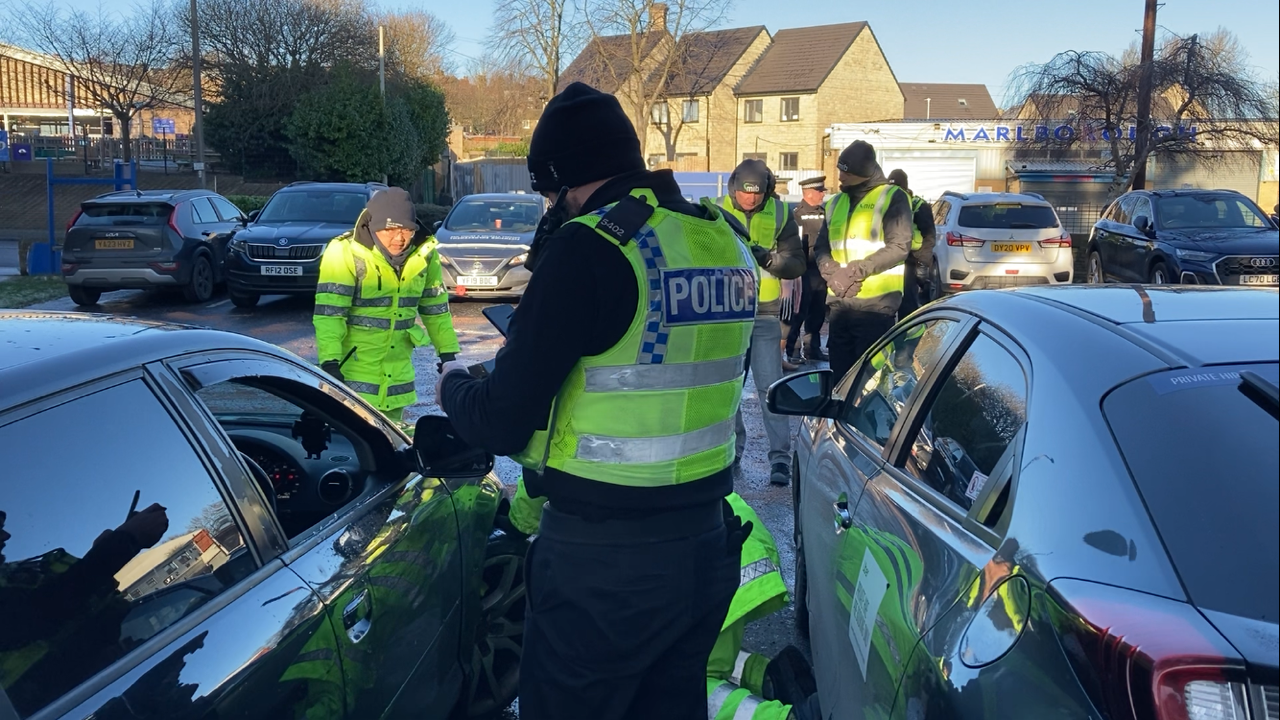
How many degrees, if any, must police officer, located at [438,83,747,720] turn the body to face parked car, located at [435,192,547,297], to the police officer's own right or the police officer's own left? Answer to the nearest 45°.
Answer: approximately 45° to the police officer's own right

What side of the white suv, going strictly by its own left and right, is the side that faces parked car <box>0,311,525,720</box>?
back

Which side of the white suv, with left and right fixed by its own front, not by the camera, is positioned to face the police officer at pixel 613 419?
back

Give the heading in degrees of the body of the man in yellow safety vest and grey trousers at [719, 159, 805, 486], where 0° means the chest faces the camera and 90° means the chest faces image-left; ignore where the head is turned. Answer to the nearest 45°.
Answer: approximately 0°

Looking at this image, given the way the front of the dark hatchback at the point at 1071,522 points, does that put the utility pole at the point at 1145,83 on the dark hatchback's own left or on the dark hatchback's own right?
on the dark hatchback's own right

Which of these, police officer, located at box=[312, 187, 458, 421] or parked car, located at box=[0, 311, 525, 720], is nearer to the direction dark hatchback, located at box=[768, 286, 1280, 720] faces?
the police officer

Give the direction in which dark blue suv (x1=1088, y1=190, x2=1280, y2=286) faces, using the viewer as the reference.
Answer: facing the viewer and to the right of the viewer

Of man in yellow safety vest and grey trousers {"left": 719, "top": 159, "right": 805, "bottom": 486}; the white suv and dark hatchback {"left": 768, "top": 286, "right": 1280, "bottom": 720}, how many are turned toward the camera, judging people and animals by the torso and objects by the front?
1

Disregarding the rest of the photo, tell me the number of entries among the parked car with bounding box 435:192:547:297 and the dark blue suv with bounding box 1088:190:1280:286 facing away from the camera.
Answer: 0

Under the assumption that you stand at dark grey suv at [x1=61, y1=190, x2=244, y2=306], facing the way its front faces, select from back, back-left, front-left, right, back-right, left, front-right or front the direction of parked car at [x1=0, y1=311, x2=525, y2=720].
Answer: back-right

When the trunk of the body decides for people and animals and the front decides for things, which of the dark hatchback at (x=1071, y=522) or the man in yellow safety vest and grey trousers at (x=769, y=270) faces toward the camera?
the man in yellow safety vest and grey trousers

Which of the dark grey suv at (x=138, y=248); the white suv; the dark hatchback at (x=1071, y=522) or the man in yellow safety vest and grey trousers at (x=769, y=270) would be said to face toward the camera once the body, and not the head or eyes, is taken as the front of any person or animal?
the man in yellow safety vest and grey trousers

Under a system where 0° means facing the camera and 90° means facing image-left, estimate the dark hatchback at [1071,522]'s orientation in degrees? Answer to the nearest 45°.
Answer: approximately 135°

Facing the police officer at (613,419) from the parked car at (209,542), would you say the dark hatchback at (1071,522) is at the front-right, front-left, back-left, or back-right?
front-right

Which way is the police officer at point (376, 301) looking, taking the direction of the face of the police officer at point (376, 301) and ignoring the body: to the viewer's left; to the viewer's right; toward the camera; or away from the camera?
toward the camera

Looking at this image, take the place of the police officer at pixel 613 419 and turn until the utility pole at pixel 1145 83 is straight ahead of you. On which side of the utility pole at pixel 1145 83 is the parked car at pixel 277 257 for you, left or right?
left

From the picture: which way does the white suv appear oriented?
away from the camera

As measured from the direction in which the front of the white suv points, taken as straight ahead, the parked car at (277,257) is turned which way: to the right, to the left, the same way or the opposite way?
the opposite way

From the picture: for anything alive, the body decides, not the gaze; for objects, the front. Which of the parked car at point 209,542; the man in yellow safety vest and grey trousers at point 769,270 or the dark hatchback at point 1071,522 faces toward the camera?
the man in yellow safety vest and grey trousers

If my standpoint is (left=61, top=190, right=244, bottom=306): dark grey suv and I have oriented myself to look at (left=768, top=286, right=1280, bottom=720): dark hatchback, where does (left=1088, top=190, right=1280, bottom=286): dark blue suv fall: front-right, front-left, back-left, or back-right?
front-left
